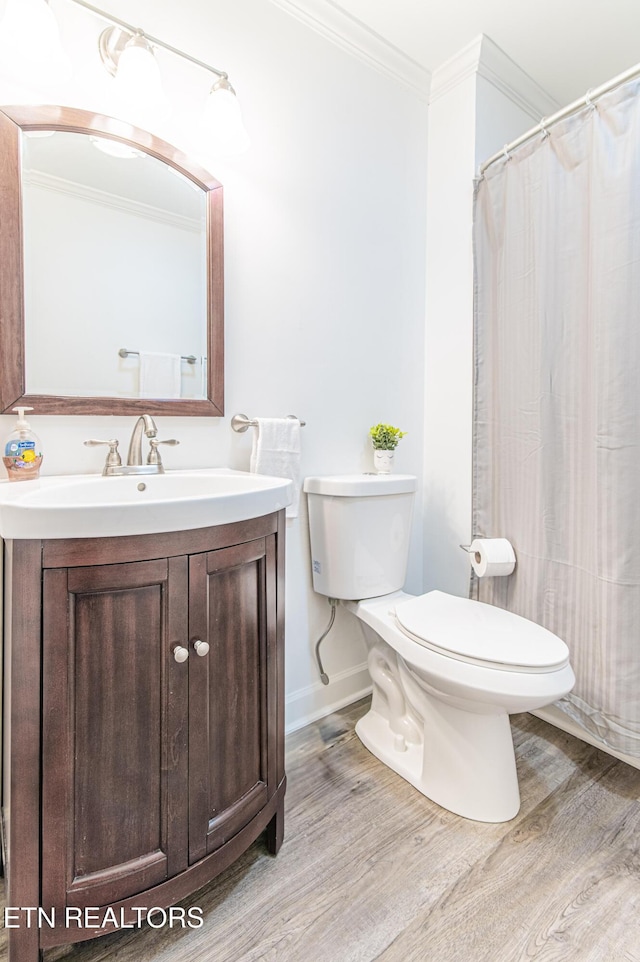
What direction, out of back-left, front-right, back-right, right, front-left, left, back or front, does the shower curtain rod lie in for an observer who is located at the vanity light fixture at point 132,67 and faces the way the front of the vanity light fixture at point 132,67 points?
front-left

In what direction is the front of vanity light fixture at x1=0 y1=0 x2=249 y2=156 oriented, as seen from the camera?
facing the viewer and to the right of the viewer

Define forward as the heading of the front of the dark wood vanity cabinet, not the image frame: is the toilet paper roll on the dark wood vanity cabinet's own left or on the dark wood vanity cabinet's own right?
on the dark wood vanity cabinet's own left

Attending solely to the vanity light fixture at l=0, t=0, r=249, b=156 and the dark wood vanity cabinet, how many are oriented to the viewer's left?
0

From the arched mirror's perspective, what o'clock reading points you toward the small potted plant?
The small potted plant is roughly at 10 o'clock from the arched mirror.

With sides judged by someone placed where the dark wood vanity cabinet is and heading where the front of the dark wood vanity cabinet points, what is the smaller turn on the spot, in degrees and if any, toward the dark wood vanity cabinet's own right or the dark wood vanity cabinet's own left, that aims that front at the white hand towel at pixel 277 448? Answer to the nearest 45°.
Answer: approximately 90° to the dark wood vanity cabinet's own left
